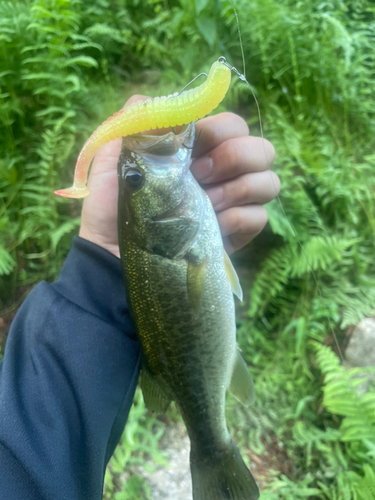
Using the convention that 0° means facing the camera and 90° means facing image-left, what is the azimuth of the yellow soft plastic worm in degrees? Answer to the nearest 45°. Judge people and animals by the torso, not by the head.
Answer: approximately 270°
